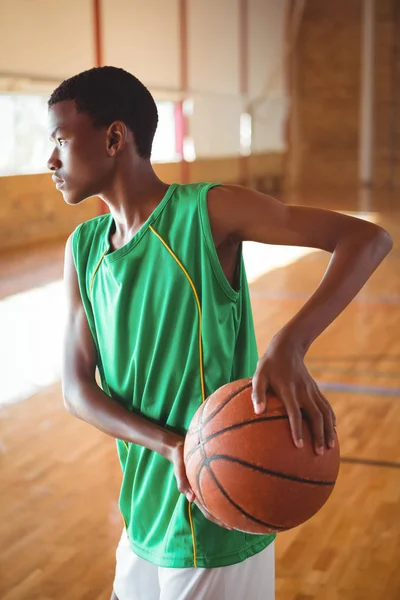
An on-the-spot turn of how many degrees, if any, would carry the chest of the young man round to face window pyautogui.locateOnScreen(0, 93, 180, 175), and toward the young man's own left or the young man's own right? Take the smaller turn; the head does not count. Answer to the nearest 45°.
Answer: approximately 135° to the young man's own right

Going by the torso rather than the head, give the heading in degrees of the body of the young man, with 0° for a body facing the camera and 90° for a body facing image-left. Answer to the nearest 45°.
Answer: approximately 45°

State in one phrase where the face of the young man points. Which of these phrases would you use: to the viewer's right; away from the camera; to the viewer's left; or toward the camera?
to the viewer's left
